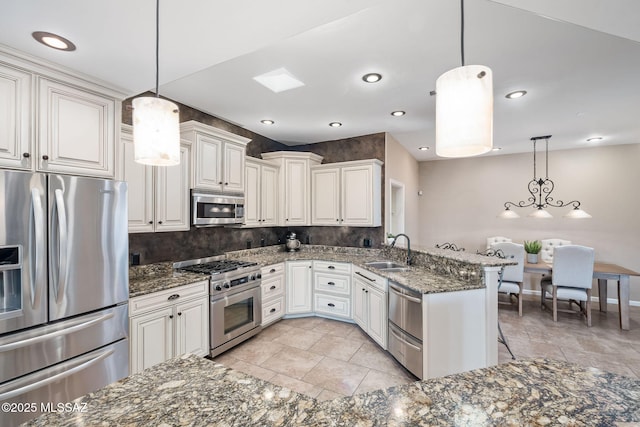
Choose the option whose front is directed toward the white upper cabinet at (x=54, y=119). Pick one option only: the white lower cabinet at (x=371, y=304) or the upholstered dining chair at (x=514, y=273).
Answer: the white lower cabinet

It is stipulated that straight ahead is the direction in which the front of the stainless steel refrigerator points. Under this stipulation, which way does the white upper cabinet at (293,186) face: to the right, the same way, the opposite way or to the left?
to the right

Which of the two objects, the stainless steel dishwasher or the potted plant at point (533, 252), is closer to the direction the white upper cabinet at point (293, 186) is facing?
the stainless steel dishwasher

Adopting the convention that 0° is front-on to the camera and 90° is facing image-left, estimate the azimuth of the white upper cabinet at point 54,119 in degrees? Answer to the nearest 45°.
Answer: approximately 315°

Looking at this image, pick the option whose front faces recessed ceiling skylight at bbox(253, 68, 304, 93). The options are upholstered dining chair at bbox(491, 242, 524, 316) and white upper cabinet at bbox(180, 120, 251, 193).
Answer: the white upper cabinet

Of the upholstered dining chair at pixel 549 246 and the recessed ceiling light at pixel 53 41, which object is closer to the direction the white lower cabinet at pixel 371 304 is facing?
the recessed ceiling light

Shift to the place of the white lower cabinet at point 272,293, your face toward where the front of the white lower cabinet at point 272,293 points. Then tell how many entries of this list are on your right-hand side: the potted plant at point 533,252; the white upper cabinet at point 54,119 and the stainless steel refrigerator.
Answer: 2

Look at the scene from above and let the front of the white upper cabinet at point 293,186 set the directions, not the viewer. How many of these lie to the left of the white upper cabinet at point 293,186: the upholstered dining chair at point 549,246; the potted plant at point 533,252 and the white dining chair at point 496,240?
3

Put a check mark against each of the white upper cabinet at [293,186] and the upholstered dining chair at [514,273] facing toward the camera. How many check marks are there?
1
